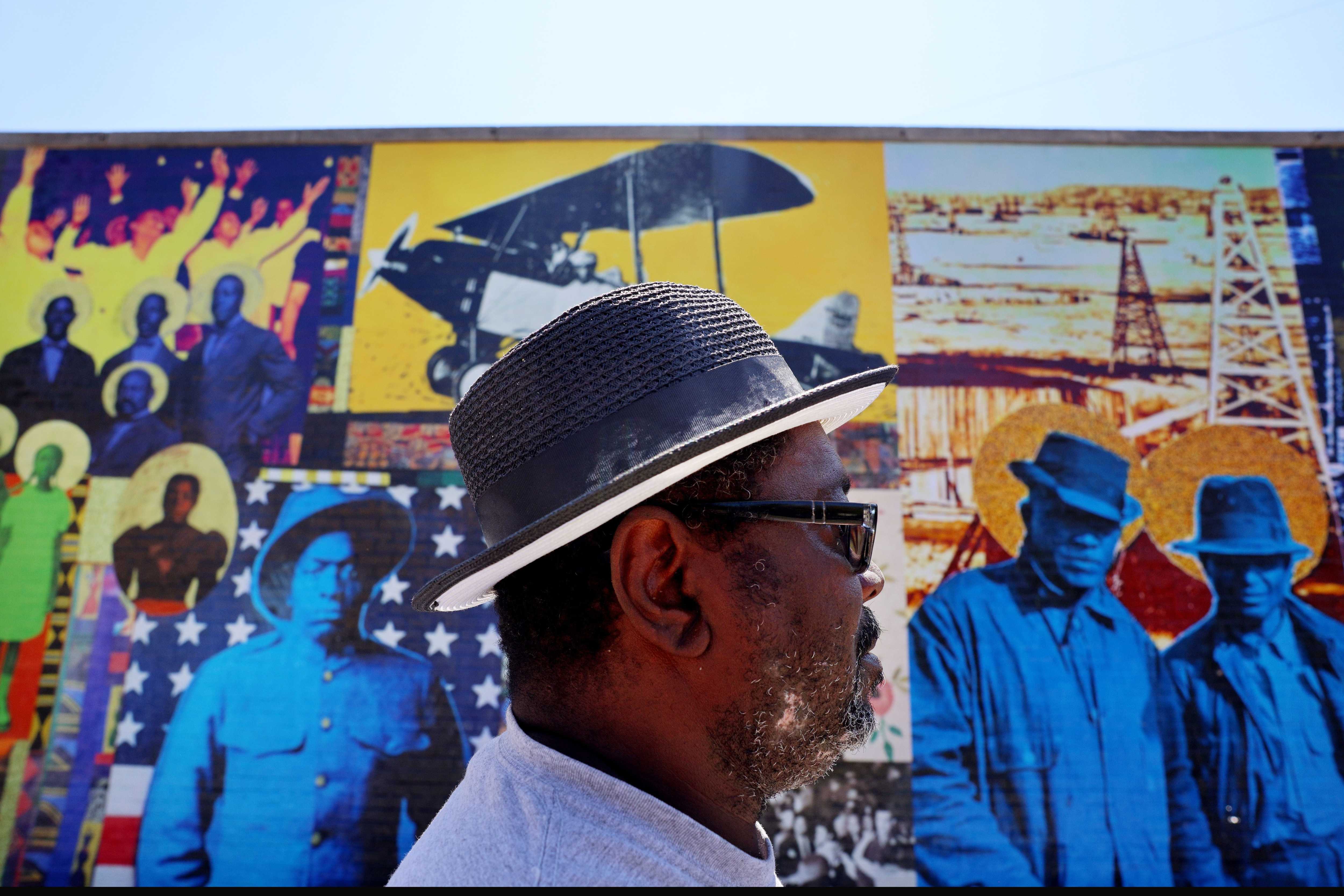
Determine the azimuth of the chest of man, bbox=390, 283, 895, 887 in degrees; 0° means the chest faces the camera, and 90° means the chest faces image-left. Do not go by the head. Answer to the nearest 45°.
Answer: approximately 270°

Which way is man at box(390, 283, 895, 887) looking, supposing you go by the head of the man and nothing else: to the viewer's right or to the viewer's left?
to the viewer's right
